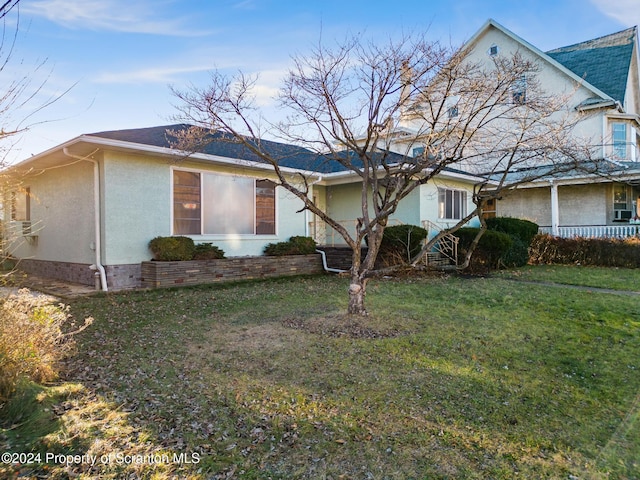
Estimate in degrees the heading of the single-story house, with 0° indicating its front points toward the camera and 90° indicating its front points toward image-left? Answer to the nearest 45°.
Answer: approximately 315°

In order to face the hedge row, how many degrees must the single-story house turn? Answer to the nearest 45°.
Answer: approximately 45° to its left

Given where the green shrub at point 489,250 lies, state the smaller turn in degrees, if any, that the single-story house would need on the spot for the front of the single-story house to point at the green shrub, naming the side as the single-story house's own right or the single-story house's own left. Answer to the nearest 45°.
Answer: approximately 45° to the single-story house's own left

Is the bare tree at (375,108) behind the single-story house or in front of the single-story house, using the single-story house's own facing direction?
in front

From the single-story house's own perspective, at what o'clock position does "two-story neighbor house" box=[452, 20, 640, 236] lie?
The two-story neighbor house is roughly at 10 o'clock from the single-story house.

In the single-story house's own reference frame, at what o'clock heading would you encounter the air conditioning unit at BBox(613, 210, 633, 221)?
The air conditioning unit is roughly at 10 o'clock from the single-story house.

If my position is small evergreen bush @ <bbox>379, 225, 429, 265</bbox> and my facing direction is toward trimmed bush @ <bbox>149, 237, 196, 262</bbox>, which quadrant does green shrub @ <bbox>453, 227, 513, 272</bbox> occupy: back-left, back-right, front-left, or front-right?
back-left

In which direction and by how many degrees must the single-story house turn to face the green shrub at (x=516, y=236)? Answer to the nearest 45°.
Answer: approximately 45° to its left
